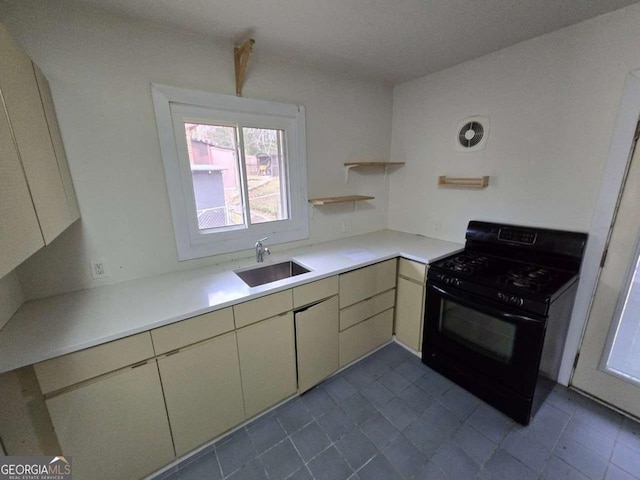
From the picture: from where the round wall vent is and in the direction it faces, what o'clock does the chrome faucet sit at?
The chrome faucet is roughly at 12 o'clock from the round wall vent.

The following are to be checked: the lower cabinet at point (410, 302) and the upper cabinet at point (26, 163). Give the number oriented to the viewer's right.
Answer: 1

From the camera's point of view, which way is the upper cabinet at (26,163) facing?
to the viewer's right

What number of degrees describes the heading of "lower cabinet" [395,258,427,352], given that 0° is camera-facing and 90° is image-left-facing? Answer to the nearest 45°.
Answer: approximately 45°

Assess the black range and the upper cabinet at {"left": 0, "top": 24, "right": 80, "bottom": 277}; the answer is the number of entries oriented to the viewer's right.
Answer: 1

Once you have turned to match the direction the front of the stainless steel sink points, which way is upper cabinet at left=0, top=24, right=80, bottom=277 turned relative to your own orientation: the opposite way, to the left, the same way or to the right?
to the left

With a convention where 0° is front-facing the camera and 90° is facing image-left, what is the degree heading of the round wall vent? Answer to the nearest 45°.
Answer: approximately 45°

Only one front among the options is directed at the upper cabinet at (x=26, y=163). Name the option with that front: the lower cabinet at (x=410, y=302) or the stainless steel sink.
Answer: the lower cabinet

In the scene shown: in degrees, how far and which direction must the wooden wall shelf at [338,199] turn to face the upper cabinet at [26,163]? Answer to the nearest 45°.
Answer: approximately 90° to its right
